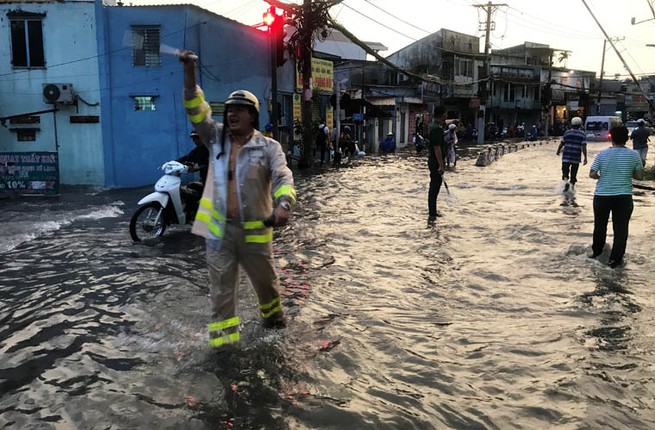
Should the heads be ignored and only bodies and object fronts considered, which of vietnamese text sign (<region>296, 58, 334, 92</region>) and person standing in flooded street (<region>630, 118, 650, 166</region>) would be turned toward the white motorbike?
the vietnamese text sign

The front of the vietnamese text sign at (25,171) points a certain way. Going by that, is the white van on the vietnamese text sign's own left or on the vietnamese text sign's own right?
on the vietnamese text sign's own left

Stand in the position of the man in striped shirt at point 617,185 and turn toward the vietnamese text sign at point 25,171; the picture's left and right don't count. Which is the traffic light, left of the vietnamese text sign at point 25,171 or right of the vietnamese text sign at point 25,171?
right

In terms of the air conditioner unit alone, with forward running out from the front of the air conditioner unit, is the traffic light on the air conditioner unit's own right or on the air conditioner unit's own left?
on the air conditioner unit's own left

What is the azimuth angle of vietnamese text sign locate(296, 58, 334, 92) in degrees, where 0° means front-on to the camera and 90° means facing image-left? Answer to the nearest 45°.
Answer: approximately 0°

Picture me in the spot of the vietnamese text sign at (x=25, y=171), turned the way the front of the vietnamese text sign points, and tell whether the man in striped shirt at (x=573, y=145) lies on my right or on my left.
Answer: on my left

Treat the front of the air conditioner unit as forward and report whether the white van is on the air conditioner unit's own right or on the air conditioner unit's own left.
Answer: on the air conditioner unit's own left

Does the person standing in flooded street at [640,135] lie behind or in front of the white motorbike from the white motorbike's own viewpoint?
behind
